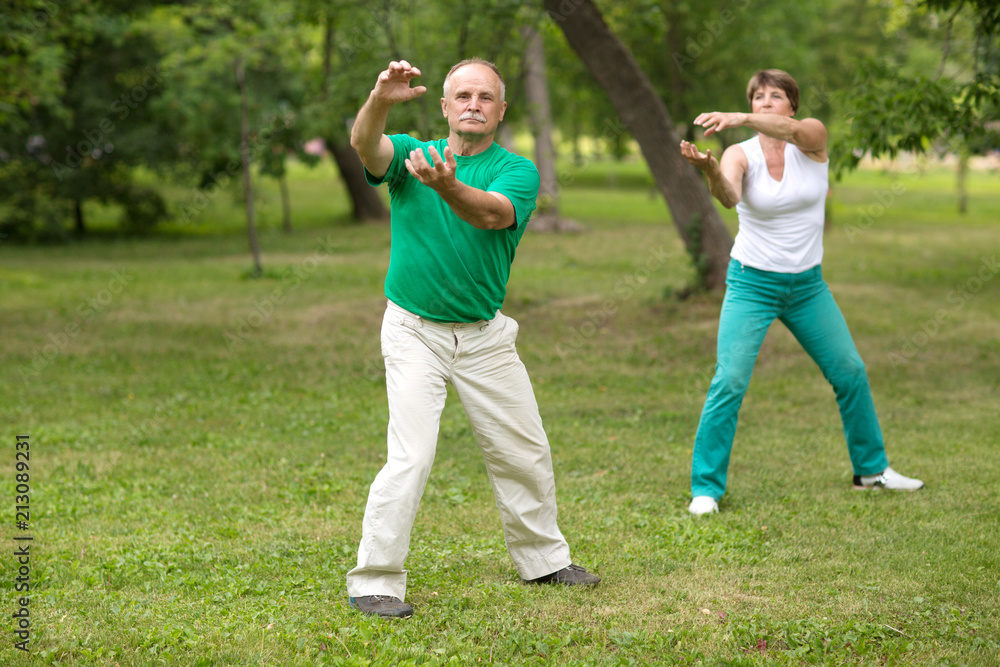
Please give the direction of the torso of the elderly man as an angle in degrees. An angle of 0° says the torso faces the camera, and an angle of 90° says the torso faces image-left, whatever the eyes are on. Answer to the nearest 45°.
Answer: approximately 0°

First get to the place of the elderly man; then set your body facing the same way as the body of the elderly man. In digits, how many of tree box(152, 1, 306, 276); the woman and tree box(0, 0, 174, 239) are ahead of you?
0

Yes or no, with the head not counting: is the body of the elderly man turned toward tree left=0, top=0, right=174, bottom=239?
no

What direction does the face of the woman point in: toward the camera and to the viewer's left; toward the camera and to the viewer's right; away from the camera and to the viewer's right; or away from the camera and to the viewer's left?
toward the camera and to the viewer's left

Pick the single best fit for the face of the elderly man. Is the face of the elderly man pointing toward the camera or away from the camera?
toward the camera

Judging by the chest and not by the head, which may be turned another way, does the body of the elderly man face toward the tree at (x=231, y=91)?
no

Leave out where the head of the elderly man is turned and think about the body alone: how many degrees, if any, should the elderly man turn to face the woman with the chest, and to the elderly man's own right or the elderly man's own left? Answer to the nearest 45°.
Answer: approximately 135° to the elderly man's own left
